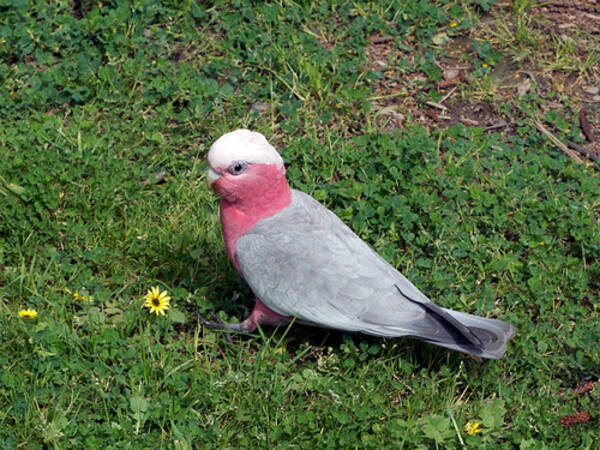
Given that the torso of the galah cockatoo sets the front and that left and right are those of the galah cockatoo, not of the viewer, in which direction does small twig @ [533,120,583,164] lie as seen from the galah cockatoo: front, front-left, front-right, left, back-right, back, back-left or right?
back-right

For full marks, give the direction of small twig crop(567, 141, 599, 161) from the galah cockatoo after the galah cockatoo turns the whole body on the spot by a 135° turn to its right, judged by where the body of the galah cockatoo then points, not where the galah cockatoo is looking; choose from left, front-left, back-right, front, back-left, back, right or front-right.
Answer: front

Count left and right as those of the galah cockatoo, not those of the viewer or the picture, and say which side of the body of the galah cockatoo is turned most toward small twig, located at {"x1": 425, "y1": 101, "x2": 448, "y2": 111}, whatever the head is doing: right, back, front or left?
right

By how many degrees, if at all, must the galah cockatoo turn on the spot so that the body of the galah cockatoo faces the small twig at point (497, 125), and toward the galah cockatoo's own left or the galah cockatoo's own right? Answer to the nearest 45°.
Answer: approximately 135° to the galah cockatoo's own right

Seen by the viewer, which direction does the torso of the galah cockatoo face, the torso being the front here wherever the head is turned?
to the viewer's left

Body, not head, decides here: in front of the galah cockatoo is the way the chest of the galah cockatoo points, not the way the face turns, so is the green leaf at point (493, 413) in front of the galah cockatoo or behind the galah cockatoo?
behind

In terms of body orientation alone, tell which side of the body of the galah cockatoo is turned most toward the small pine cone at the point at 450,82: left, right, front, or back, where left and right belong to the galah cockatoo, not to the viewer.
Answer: right
